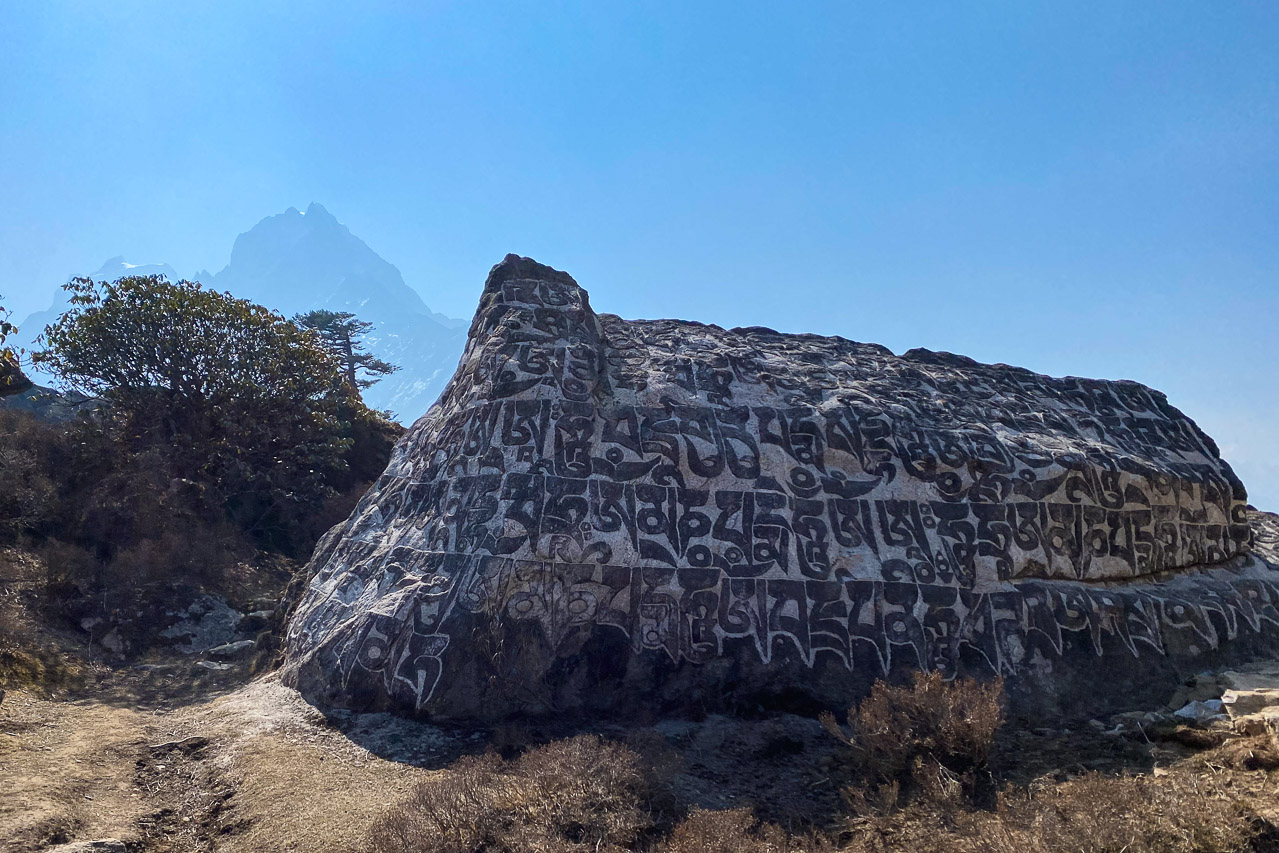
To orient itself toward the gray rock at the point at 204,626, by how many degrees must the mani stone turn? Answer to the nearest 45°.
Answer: approximately 90° to its right

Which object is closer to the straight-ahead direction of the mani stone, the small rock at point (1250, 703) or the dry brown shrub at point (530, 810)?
the dry brown shrub

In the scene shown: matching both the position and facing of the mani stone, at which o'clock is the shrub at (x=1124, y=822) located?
The shrub is roughly at 11 o'clock from the mani stone.

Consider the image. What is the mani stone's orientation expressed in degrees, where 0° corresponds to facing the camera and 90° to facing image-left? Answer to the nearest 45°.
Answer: approximately 0°

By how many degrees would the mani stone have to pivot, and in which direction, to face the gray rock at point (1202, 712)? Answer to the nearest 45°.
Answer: approximately 90° to its left

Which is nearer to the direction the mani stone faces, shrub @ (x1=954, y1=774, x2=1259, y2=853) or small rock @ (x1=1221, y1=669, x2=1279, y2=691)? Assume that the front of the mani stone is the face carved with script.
the shrub

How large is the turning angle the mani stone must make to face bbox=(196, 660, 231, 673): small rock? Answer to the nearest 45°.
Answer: approximately 90° to its right

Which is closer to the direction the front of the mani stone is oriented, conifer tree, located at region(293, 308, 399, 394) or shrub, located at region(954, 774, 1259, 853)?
the shrub

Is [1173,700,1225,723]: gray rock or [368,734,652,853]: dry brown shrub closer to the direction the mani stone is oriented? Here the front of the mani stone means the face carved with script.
the dry brown shrub

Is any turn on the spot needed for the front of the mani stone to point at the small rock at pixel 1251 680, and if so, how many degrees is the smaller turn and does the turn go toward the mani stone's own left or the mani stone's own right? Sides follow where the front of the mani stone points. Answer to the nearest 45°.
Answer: approximately 90° to the mani stone's own left

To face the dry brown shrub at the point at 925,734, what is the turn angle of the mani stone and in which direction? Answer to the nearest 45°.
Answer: approximately 45° to its left

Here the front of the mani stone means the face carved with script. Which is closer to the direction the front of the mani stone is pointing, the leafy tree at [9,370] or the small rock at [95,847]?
the small rock
